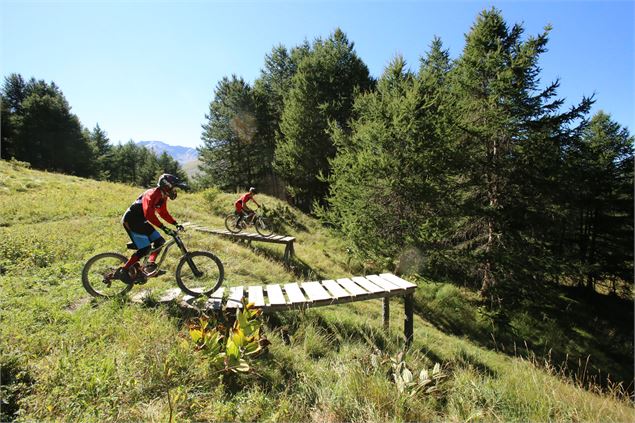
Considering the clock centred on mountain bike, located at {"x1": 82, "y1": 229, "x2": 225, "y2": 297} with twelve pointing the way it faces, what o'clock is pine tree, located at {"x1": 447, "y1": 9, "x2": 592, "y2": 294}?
The pine tree is roughly at 12 o'clock from the mountain bike.

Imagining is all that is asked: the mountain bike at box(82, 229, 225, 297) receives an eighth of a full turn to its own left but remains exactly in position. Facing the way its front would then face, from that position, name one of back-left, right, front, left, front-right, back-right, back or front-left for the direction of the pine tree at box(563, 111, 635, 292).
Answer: front-right

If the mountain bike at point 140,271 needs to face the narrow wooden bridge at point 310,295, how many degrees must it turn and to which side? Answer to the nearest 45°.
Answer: approximately 45° to its right

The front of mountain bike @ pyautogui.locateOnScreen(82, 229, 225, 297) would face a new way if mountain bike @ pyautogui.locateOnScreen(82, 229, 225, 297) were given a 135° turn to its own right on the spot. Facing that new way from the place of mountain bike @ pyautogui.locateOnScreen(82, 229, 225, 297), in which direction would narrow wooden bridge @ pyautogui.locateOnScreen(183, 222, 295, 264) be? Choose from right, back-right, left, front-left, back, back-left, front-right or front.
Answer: back

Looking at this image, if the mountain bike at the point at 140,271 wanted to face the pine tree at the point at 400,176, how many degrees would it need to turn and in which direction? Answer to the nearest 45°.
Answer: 0° — it already faces it

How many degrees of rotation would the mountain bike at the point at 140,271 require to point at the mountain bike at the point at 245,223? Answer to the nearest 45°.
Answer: approximately 45° to its left

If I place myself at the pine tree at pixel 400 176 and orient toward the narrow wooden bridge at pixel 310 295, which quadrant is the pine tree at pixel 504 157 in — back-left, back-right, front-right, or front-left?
back-left

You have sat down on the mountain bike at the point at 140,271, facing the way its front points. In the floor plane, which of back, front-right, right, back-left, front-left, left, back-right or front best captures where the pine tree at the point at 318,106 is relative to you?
front-left

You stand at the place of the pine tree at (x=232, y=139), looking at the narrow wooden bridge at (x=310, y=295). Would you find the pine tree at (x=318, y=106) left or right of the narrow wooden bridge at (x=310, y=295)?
left

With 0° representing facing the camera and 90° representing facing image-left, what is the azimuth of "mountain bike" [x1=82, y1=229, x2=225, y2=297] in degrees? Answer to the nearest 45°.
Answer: approximately 270°

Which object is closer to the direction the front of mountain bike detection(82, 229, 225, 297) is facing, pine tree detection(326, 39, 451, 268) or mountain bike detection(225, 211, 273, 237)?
the pine tree
